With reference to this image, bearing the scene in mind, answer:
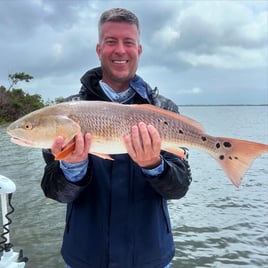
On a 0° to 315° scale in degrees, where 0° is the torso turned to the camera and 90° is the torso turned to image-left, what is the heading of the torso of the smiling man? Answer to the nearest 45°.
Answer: approximately 0°
